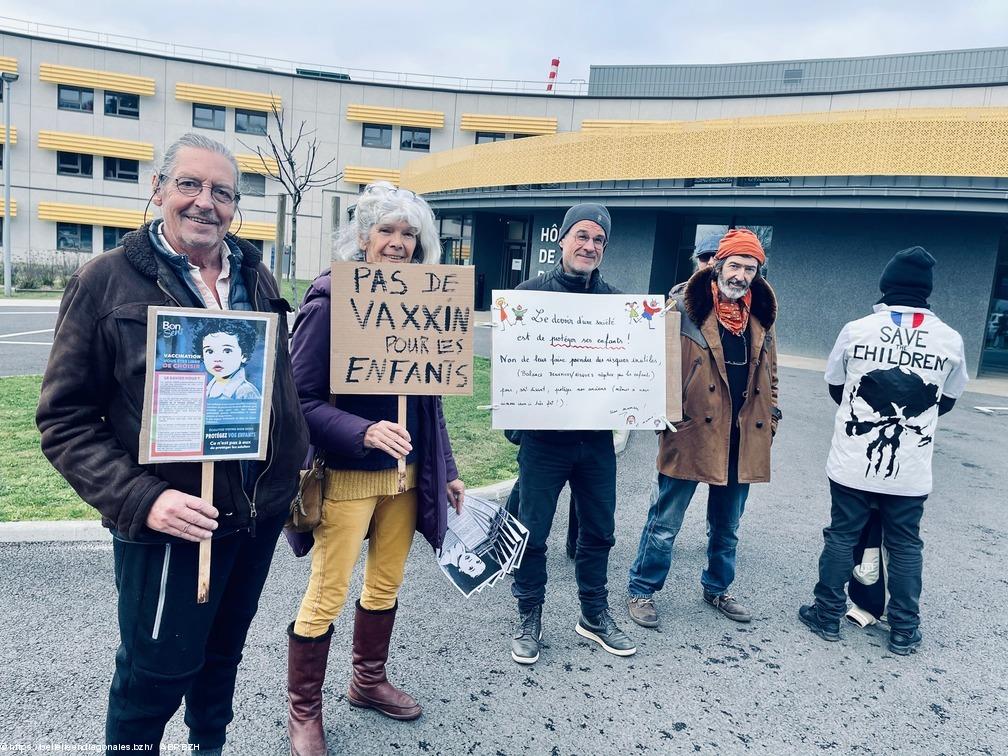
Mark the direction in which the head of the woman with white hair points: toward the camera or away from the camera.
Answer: toward the camera

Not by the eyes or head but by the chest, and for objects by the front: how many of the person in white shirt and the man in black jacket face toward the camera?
1

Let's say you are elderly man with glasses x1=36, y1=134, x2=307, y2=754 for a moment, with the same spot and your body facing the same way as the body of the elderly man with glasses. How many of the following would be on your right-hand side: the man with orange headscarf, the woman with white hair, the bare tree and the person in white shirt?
0

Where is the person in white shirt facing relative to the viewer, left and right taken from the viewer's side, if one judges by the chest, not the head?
facing away from the viewer

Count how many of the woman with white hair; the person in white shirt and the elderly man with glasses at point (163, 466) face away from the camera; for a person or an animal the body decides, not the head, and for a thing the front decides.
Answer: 1

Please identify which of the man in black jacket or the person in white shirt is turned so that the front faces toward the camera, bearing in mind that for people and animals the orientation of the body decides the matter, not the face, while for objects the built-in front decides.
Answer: the man in black jacket

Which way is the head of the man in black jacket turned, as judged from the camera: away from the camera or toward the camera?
toward the camera

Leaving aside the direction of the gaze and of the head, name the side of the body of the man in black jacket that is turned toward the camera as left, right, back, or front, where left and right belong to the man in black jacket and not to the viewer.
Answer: front

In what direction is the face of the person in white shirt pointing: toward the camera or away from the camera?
away from the camera

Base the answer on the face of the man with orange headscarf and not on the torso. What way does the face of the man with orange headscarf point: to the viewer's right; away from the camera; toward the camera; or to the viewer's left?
toward the camera

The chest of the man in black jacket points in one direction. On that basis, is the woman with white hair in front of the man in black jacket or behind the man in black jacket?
in front

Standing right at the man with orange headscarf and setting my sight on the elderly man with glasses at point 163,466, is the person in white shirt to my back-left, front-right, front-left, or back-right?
back-left

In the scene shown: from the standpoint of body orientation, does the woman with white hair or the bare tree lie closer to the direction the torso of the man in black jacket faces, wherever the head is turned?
the woman with white hair
